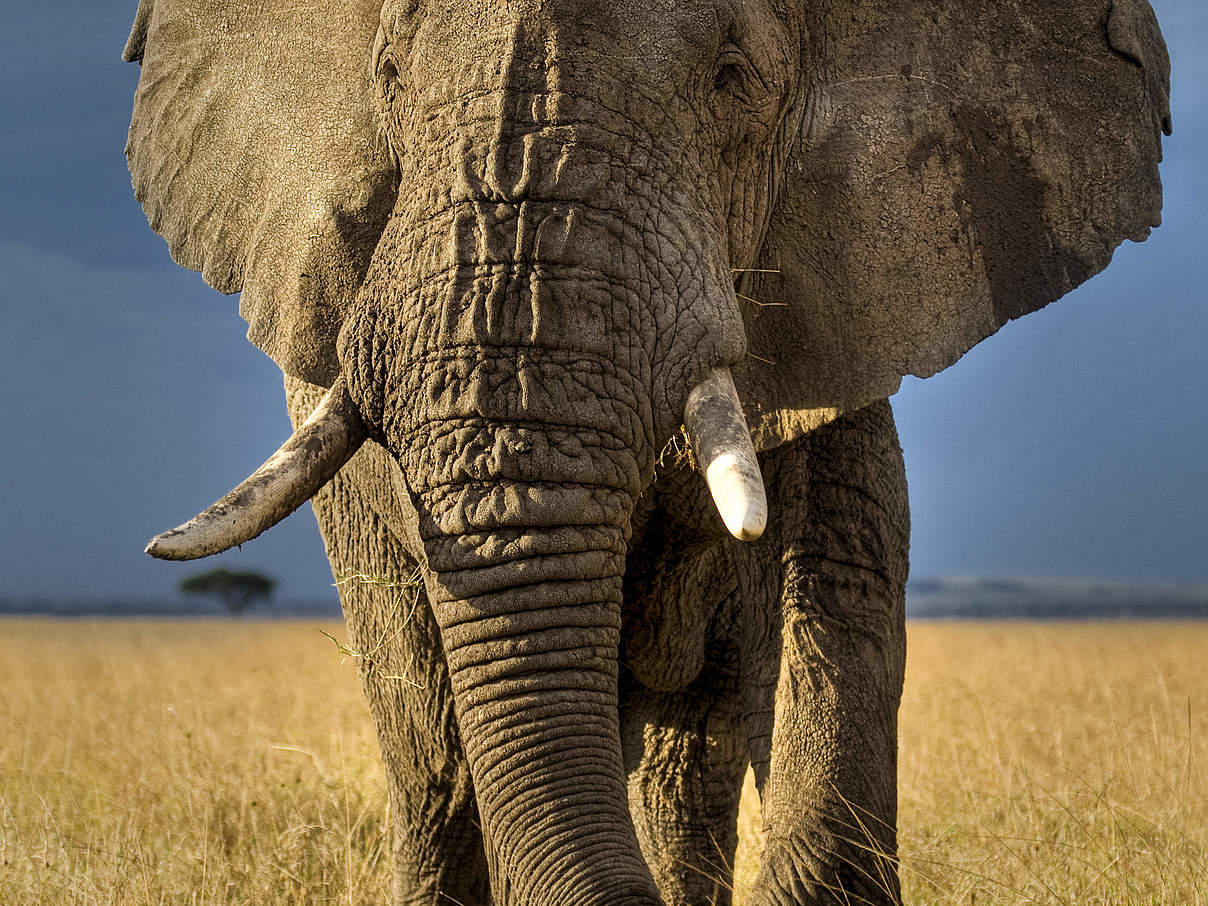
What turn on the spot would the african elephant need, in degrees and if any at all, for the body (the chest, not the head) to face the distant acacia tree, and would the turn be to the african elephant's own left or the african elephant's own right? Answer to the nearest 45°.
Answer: approximately 180°

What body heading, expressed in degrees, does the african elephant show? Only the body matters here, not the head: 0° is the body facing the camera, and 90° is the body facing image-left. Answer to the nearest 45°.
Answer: approximately 0°
